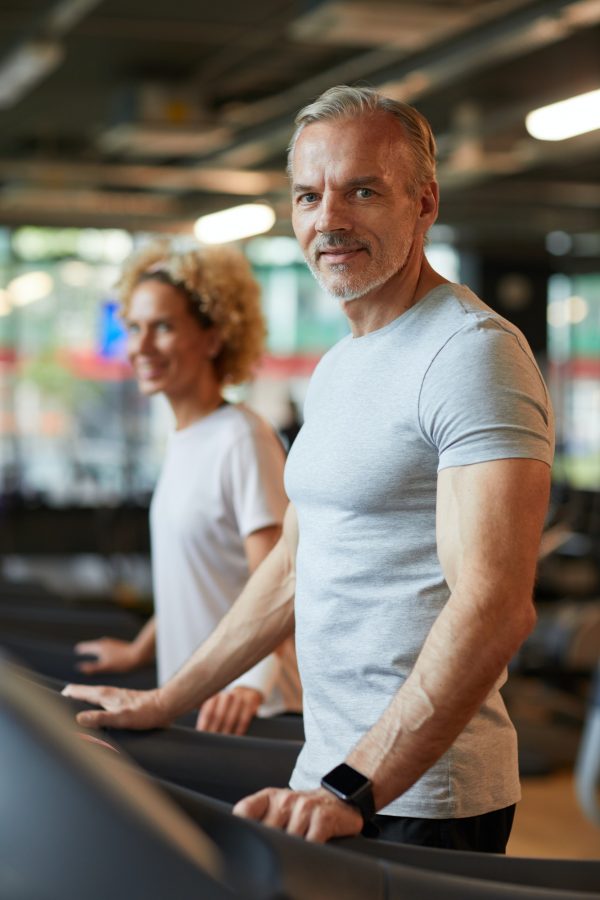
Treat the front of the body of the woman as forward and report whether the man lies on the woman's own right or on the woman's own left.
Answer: on the woman's own left

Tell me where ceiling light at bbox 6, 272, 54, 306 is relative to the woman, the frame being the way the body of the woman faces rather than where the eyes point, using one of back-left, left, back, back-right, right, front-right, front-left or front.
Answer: back-right

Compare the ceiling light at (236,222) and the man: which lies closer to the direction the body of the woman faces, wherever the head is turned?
the man

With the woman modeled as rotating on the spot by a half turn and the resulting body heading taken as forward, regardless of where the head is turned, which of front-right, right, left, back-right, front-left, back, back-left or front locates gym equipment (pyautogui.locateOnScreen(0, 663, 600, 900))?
back-right

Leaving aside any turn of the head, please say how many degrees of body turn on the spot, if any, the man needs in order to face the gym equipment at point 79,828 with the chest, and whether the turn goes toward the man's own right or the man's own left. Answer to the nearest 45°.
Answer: approximately 45° to the man's own left

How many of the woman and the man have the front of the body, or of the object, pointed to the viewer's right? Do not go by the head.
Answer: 0

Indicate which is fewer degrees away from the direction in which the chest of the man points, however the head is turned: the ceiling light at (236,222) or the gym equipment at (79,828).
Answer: the gym equipment

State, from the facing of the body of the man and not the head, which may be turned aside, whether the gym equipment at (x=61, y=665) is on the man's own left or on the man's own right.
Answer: on the man's own right

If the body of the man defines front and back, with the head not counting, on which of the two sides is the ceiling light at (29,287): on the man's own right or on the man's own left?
on the man's own right

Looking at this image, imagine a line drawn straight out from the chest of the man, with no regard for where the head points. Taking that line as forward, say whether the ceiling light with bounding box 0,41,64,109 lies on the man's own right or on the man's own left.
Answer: on the man's own right

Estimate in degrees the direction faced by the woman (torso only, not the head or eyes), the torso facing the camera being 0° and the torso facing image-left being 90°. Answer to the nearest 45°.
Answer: approximately 45°
